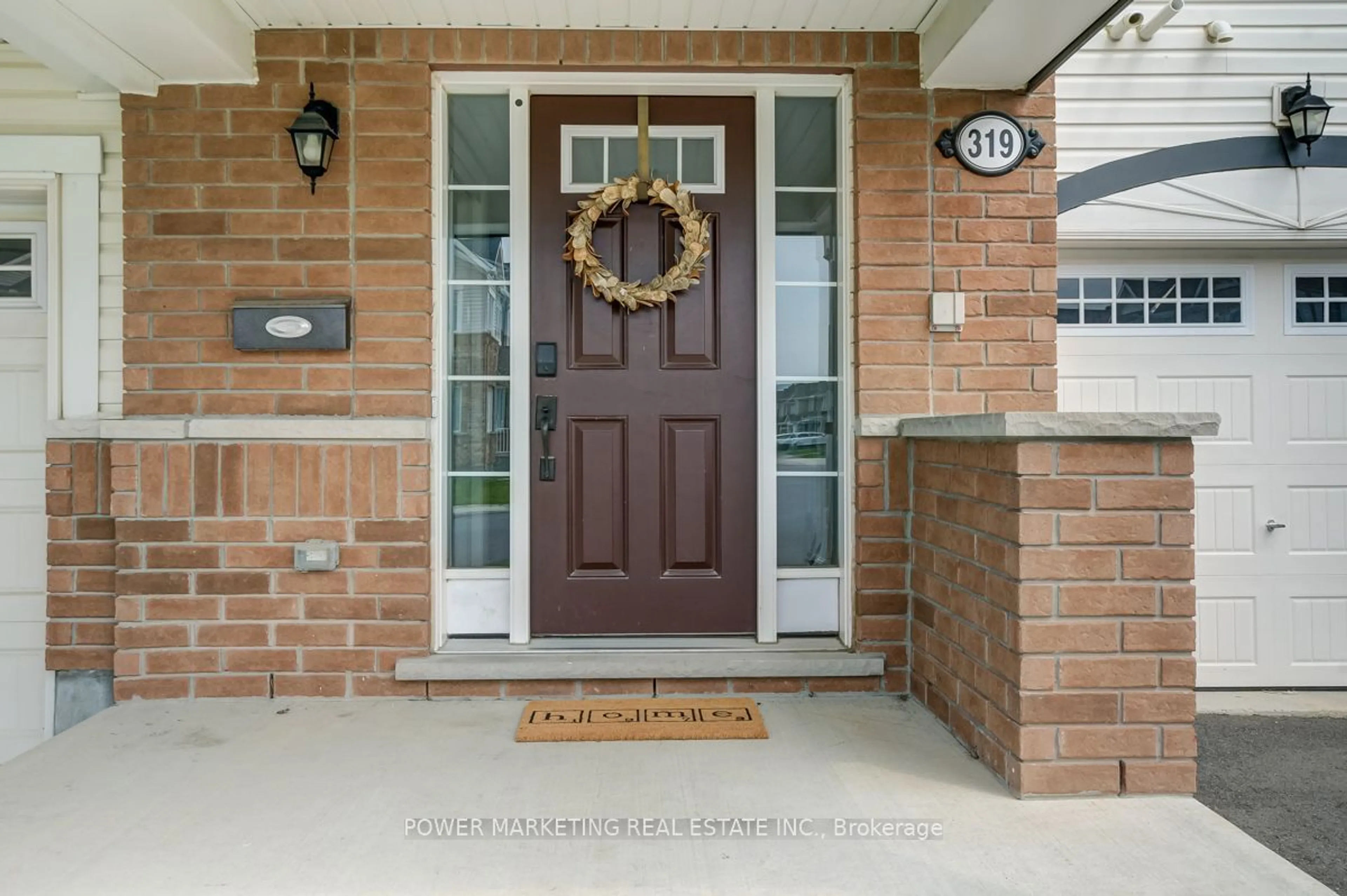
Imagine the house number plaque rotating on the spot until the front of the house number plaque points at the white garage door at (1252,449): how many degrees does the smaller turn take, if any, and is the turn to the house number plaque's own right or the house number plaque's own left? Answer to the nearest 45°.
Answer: approximately 135° to the house number plaque's own left

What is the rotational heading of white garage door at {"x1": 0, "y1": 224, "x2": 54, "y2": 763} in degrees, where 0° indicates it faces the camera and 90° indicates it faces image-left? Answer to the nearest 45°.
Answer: approximately 0°

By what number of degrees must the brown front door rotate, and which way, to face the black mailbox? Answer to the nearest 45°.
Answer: approximately 90° to its right

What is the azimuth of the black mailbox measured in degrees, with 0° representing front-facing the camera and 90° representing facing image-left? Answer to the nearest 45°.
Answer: approximately 0°

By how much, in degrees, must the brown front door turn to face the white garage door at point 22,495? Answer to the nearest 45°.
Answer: approximately 90° to its right

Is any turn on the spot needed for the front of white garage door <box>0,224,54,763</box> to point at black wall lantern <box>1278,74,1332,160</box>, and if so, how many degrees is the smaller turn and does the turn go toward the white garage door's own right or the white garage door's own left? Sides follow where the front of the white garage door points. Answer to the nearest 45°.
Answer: approximately 45° to the white garage door's own left

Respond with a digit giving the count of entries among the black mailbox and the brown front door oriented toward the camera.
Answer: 2

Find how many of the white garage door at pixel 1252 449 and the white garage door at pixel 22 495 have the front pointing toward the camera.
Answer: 2

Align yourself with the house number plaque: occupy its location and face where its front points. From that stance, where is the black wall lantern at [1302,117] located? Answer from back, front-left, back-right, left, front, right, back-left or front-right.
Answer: back-left

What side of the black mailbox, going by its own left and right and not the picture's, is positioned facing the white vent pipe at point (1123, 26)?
left
